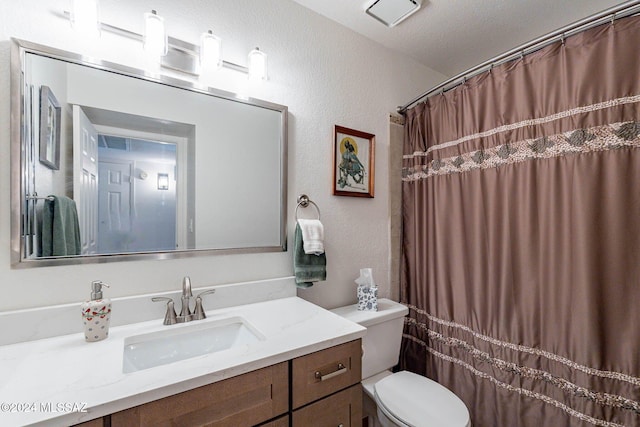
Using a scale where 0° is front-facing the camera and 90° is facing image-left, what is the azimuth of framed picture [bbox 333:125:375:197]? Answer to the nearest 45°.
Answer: approximately 315°

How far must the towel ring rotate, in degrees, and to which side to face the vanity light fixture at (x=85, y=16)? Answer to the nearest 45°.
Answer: approximately 90° to its right

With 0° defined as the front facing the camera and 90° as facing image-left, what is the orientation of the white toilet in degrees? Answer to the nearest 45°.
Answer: approximately 315°

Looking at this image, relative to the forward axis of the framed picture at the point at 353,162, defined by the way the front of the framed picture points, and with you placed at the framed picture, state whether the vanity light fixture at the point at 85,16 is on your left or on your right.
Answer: on your right

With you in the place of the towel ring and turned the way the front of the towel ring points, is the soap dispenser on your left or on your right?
on your right
